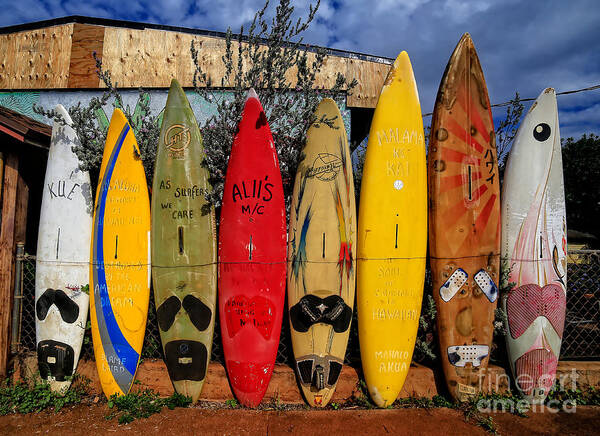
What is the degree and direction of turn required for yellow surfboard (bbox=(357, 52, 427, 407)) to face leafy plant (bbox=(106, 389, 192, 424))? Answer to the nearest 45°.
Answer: approximately 90° to its right

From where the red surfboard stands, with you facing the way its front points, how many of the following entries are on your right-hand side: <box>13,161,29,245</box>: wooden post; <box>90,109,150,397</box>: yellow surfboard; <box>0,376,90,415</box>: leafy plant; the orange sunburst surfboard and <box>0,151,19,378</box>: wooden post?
4

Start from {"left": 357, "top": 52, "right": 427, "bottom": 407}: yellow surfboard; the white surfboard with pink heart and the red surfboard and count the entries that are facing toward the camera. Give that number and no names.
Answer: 3

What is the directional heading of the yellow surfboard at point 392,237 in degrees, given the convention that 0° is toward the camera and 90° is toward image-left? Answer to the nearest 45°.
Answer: approximately 0°

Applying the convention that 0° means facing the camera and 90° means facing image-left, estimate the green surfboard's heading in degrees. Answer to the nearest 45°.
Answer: approximately 0°

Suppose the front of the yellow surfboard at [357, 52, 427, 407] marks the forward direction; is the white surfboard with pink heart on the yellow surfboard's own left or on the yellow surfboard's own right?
on the yellow surfboard's own left
